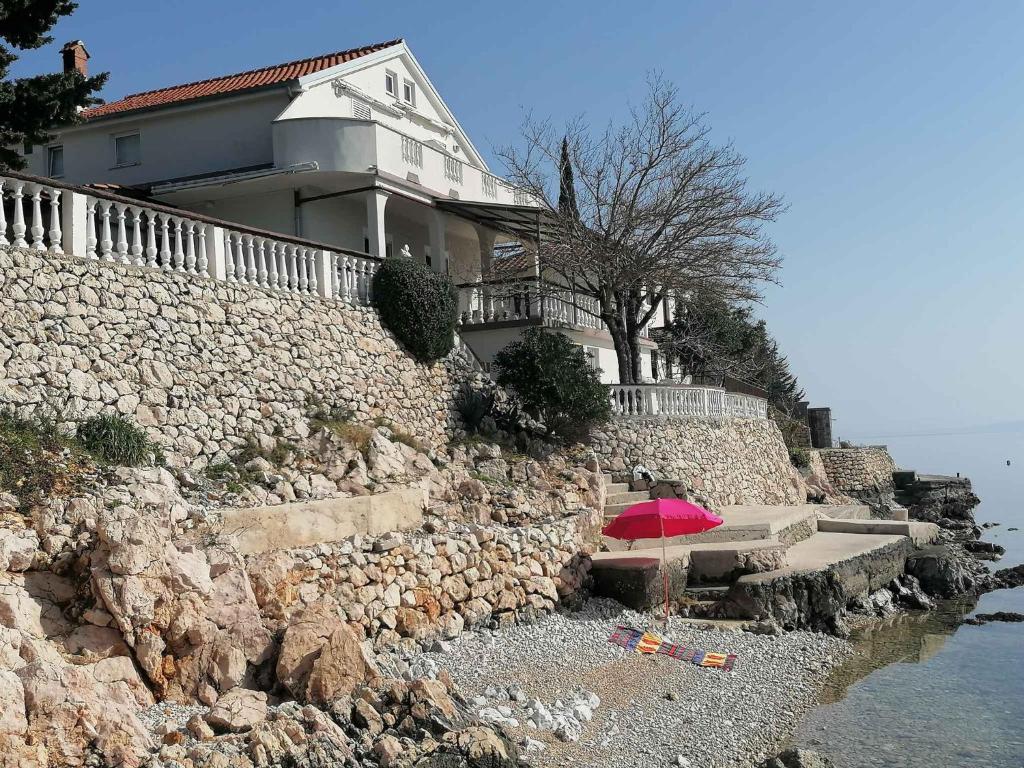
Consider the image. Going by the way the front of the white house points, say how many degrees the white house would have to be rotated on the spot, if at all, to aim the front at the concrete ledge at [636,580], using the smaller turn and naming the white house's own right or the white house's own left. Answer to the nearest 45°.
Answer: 0° — it already faces it

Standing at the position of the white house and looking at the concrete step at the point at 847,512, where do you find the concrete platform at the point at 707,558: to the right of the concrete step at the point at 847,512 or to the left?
right

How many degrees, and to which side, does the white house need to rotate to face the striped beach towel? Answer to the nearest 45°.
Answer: approximately 45° to its right

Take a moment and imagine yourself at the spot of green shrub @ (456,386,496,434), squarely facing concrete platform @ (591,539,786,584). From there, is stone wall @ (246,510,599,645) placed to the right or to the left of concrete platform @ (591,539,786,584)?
right

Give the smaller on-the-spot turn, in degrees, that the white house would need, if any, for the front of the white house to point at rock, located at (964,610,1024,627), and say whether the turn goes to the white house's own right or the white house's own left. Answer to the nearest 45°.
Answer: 0° — it already faces it

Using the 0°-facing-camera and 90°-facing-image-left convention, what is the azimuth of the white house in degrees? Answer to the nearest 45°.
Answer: approximately 315°

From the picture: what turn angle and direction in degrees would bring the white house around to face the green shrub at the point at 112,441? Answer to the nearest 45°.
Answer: approximately 45° to its right

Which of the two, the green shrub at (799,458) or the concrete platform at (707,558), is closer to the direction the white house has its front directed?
the concrete platform
